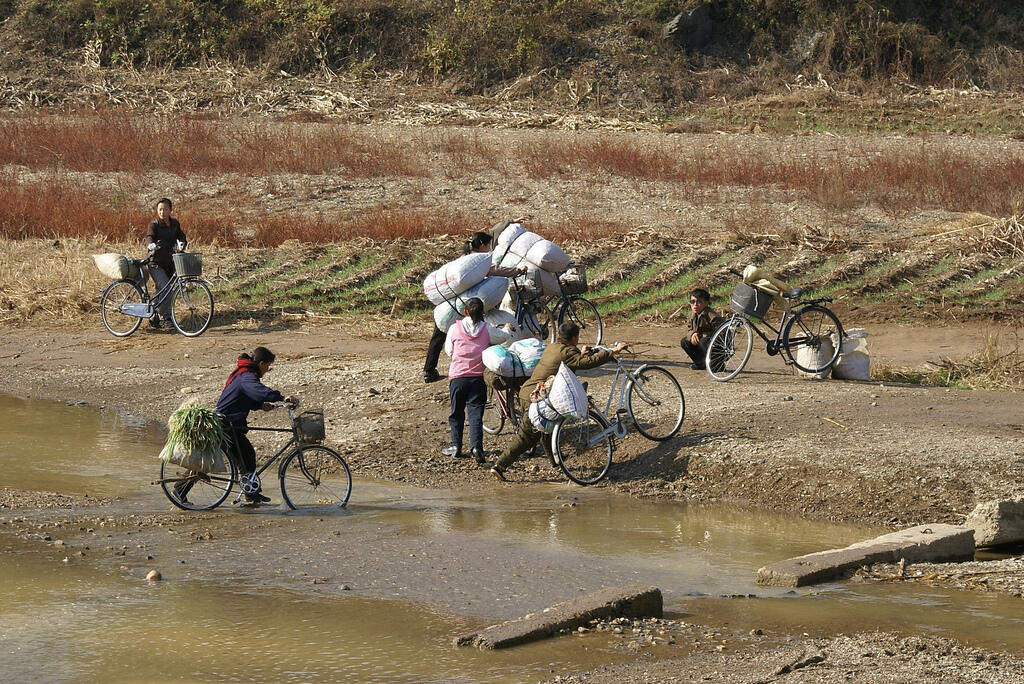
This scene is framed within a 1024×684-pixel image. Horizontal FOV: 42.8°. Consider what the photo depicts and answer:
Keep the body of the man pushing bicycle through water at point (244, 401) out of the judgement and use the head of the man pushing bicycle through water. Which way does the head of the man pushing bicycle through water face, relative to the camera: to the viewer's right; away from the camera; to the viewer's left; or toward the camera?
to the viewer's right

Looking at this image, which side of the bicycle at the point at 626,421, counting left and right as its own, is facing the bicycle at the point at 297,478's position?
back

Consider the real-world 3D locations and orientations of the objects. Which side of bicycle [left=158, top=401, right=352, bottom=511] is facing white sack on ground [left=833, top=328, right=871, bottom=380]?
front

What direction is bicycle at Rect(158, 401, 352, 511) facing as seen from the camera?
to the viewer's right

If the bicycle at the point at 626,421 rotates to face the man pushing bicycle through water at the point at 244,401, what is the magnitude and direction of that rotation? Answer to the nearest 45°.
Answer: approximately 180°

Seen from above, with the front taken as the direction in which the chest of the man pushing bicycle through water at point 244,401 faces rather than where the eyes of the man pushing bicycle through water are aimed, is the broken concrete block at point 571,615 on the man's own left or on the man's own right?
on the man's own right

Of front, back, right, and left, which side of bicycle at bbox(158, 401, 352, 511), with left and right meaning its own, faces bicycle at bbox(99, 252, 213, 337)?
left

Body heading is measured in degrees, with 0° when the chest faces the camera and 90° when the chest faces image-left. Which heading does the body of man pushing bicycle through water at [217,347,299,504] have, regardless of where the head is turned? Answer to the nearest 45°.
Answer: approximately 270°

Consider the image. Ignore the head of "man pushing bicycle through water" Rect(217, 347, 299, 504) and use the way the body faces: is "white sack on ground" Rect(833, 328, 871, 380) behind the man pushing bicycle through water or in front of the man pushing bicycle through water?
in front

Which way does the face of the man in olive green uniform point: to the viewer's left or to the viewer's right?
to the viewer's right

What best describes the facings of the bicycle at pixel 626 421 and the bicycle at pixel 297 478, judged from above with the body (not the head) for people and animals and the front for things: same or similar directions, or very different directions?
same or similar directions

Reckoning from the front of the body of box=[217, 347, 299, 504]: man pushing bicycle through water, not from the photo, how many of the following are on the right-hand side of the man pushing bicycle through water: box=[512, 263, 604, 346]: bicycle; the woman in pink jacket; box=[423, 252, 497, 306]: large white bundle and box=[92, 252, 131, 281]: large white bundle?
0

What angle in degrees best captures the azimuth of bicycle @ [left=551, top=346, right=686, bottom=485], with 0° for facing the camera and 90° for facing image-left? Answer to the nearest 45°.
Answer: approximately 225°

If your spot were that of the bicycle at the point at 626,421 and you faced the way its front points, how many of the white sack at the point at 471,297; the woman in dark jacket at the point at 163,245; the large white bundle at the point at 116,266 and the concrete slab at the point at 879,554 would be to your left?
3

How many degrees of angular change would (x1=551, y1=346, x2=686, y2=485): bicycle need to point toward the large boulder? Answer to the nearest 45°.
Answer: approximately 45° to its left

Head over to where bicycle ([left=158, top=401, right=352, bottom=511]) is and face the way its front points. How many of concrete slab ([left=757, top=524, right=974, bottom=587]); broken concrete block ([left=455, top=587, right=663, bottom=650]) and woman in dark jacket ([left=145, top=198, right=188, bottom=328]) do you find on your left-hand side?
1

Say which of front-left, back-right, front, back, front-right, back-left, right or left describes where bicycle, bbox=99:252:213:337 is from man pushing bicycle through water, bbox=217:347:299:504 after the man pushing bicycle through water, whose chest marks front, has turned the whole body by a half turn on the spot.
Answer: right

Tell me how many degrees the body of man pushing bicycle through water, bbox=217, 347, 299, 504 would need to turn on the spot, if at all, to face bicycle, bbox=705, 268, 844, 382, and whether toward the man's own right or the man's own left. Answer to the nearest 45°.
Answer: approximately 45° to the man's own left

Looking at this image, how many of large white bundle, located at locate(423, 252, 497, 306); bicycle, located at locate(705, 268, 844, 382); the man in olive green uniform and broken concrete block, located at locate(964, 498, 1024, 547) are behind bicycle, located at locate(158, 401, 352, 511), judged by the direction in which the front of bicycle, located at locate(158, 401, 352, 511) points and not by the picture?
0

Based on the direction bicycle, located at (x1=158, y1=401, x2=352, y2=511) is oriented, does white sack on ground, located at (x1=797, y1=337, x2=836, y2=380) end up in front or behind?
in front

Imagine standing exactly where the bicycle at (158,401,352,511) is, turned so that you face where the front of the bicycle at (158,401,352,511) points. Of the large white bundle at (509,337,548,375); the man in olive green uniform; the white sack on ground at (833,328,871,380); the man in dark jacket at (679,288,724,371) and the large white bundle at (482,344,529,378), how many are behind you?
0
